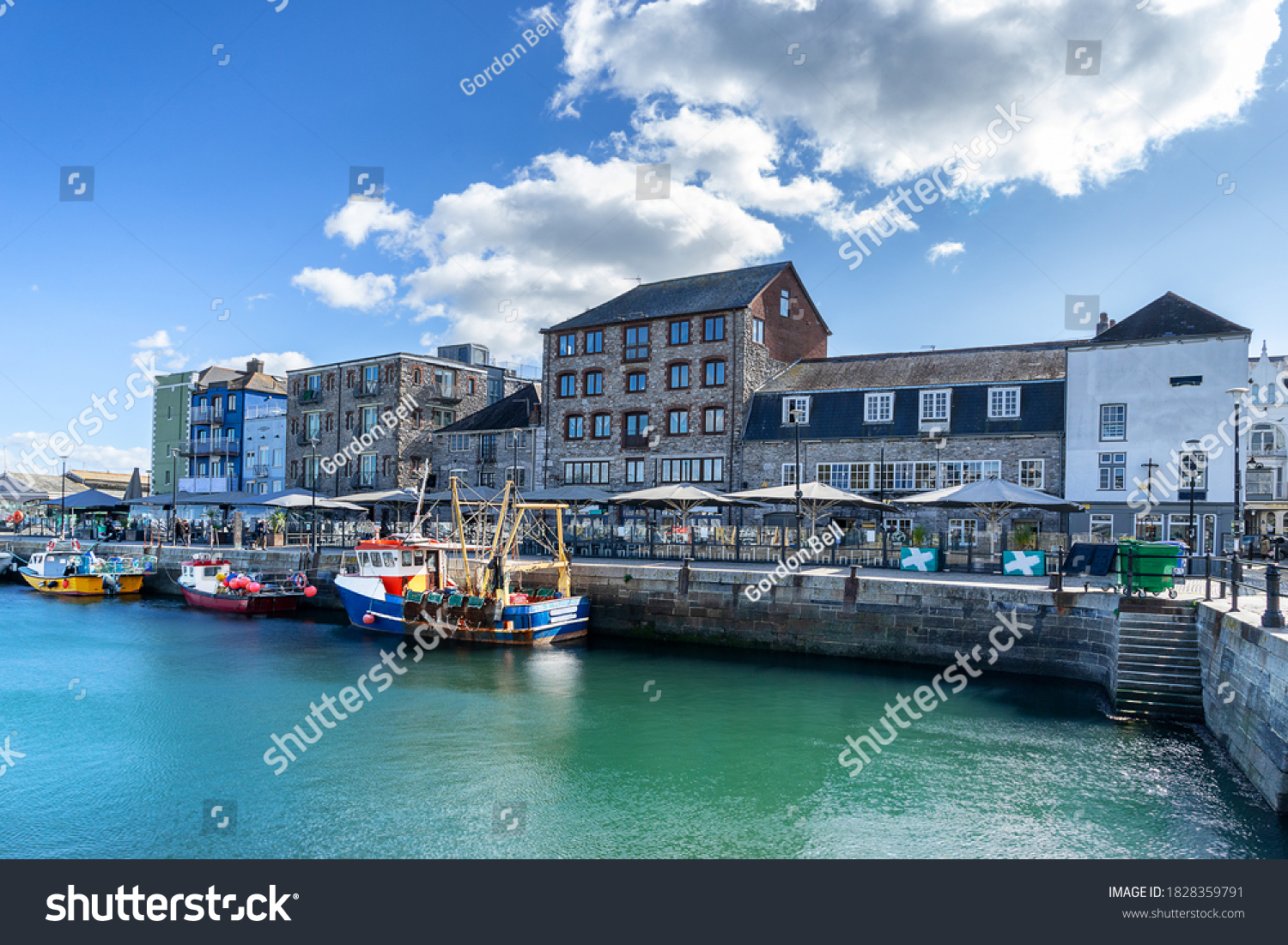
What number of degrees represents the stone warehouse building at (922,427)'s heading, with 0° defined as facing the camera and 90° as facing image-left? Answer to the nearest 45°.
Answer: approximately 0°

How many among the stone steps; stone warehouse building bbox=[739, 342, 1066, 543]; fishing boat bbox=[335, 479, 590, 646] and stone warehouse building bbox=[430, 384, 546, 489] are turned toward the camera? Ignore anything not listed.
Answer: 3

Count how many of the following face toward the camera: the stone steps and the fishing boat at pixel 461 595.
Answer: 1

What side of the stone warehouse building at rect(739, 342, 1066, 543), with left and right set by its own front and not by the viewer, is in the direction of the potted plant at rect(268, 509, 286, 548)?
right

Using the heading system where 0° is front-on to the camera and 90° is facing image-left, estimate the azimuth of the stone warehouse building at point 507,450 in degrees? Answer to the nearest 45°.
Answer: approximately 0°

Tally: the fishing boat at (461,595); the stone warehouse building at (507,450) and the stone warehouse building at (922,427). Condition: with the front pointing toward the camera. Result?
2

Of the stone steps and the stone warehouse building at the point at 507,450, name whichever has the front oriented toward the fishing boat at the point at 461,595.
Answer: the stone warehouse building

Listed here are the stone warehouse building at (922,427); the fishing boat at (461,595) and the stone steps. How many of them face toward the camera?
2

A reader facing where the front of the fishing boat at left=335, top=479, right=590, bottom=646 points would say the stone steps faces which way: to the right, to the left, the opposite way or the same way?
to the left

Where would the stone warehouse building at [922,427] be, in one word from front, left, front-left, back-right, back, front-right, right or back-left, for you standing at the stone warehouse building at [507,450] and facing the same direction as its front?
front-left

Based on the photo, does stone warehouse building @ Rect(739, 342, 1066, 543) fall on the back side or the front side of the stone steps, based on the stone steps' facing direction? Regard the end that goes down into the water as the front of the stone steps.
on the back side

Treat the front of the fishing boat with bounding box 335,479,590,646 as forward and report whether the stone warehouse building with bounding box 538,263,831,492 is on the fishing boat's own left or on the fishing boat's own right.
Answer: on the fishing boat's own right

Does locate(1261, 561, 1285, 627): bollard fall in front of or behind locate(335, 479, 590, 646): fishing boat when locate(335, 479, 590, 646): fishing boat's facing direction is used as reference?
behind

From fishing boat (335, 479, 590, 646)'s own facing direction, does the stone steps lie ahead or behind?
behind

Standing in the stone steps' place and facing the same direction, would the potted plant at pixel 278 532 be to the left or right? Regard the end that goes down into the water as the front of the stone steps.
on its right
